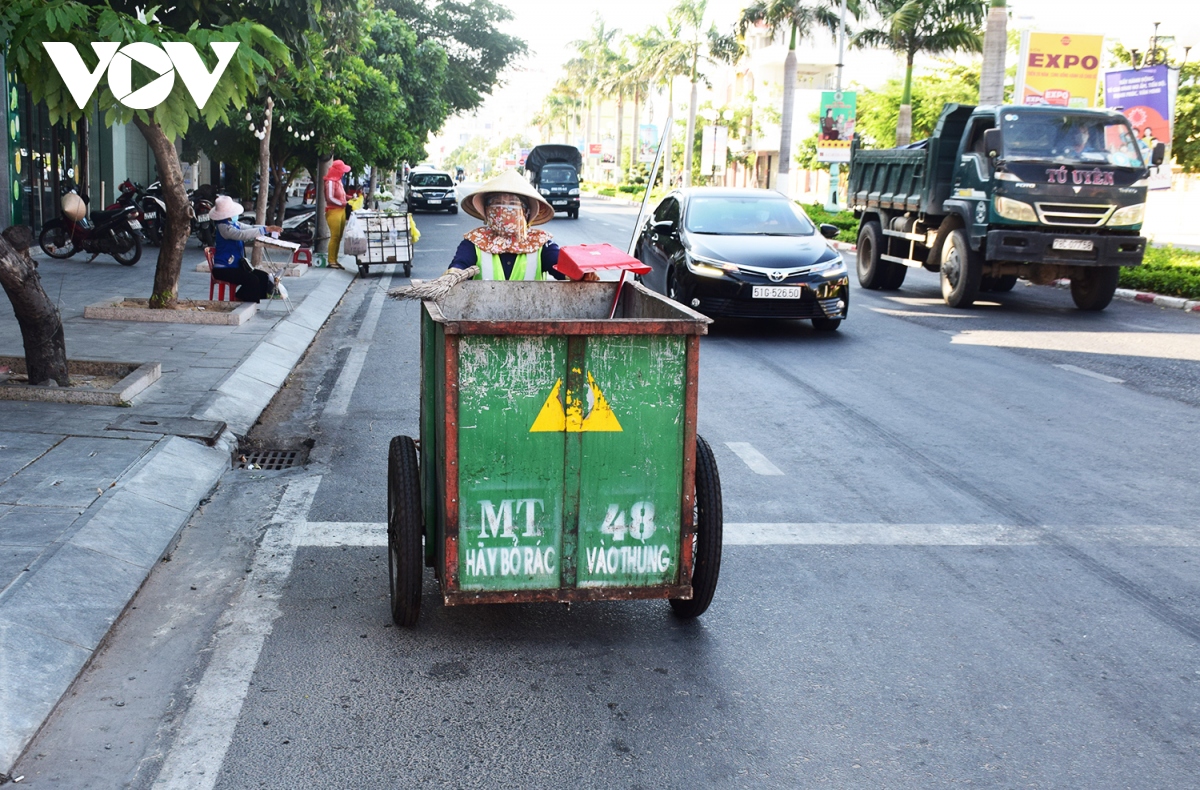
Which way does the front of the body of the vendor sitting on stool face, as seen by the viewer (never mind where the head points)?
to the viewer's right

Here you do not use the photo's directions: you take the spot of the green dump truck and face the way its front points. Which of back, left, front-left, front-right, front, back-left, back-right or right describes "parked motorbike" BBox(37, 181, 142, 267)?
back-right

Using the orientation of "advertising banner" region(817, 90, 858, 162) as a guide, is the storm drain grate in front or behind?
in front

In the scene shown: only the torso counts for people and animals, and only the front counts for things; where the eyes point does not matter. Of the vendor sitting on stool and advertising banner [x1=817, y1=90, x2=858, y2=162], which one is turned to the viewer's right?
the vendor sitting on stool

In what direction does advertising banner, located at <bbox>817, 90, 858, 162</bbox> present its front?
toward the camera

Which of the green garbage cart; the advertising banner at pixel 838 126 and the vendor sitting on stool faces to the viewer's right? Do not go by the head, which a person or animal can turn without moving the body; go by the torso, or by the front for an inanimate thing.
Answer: the vendor sitting on stool

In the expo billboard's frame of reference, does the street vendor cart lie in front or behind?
in front

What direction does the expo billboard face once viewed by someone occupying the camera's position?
facing the viewer

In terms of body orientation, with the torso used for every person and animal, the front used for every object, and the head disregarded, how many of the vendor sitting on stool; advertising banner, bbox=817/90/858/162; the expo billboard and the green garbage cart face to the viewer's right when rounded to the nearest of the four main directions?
1

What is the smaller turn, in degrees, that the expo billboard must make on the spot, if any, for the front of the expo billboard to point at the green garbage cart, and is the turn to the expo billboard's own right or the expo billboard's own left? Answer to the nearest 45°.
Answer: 0° — it already faces it

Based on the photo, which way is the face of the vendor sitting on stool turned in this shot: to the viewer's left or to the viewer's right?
to the viewer's right

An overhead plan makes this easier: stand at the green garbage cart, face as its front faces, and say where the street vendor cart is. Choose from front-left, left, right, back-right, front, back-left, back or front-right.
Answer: back

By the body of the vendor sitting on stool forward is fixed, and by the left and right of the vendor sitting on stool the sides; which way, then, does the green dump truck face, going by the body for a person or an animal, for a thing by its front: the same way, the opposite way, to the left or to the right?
to the right

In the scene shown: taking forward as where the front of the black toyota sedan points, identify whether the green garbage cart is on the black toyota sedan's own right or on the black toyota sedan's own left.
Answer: on the black toyota sedan's own right

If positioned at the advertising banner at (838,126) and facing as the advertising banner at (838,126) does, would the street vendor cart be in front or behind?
in front

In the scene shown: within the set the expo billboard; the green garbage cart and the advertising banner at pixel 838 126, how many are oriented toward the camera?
3

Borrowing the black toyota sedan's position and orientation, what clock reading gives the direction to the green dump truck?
The green dump truck is roughly at 9 o'clock from the black toyota sedan.

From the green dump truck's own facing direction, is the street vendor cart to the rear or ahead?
to the rear

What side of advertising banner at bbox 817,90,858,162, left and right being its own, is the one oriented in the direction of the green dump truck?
front
